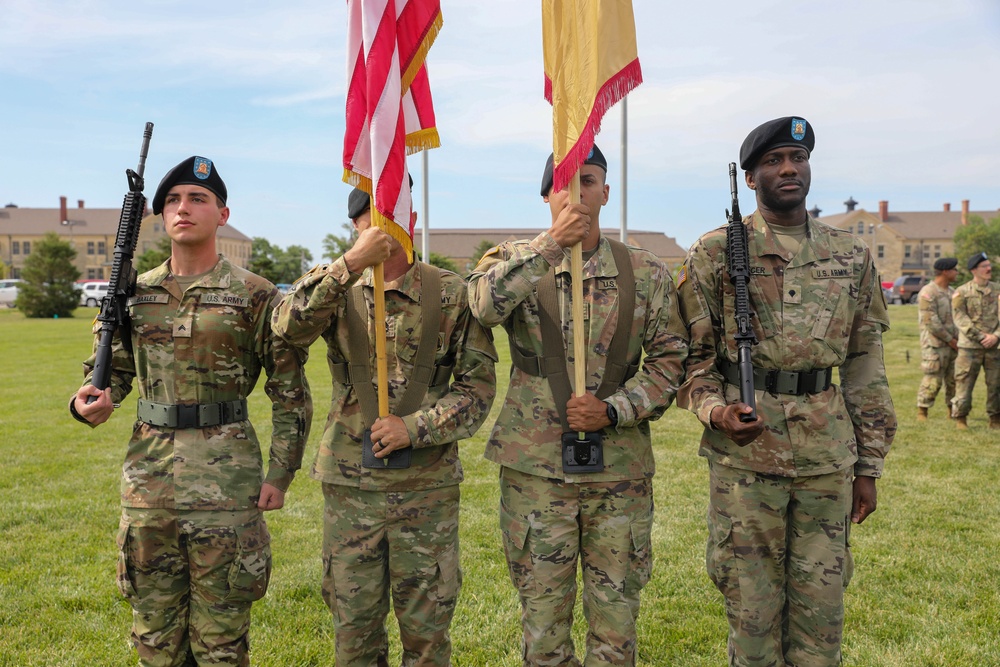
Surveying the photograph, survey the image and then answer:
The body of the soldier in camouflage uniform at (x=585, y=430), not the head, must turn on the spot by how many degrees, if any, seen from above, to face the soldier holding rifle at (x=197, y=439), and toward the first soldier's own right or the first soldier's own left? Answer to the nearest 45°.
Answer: approximately 90° to the first soldier's own right

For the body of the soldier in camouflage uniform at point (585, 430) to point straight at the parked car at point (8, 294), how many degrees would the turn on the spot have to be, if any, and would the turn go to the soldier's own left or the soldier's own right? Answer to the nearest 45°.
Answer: approximately 135° to the soldier's own right

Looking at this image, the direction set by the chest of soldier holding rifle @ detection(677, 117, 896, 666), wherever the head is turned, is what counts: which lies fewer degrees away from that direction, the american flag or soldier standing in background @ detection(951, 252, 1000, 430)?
the american flag

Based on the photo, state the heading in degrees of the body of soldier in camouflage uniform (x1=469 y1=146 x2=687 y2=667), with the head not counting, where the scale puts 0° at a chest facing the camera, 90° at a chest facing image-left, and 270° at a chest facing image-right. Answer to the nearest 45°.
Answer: approximately 0°

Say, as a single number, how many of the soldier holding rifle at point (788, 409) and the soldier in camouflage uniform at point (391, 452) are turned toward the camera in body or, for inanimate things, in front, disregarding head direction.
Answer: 2

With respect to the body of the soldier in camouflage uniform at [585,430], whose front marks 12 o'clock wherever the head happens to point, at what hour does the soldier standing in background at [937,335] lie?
The soldier standing in background is roughly at 7 o'clock from the soldier in camouflage uniform.

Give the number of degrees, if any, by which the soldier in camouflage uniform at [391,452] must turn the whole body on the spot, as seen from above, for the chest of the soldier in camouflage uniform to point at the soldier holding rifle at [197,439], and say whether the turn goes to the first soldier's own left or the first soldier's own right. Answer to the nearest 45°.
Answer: approximately 90° to the first soldier's own right
